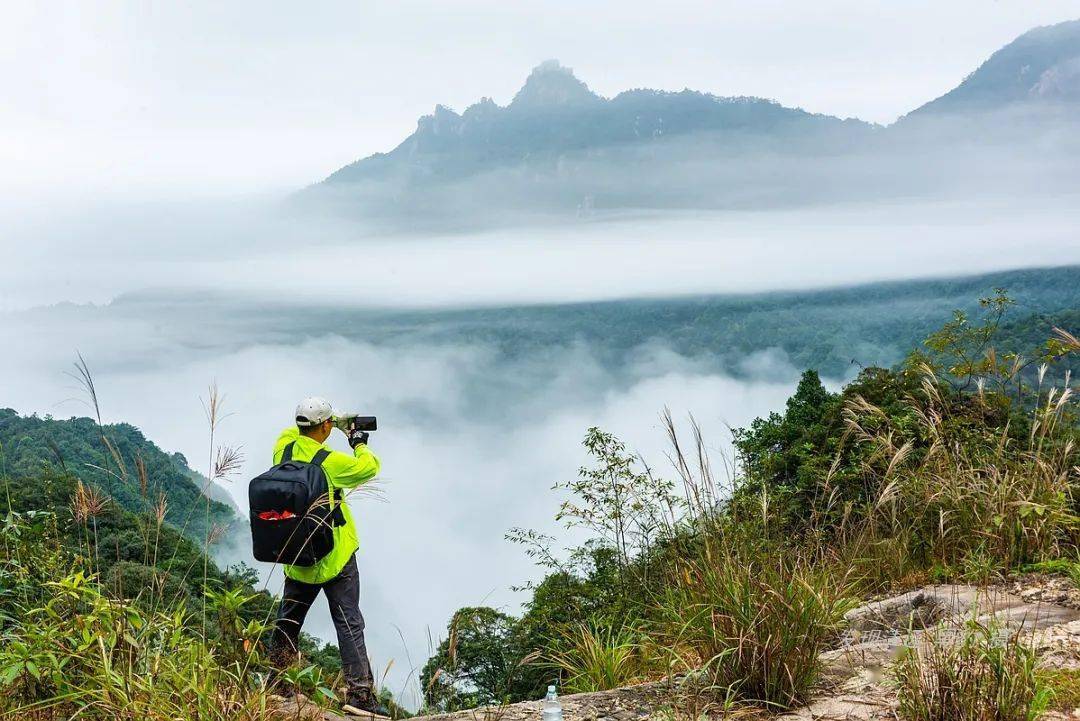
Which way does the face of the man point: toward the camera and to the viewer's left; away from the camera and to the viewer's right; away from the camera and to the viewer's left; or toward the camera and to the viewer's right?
away from the camera and to the viewer's right

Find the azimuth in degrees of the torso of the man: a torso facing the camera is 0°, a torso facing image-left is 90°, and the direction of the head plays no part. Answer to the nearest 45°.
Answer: approximately 225°

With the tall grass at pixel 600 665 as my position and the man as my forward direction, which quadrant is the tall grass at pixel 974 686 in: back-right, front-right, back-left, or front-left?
back-left

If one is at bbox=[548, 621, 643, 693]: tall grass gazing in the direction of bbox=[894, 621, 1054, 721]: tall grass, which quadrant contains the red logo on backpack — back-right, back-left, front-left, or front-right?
back-right

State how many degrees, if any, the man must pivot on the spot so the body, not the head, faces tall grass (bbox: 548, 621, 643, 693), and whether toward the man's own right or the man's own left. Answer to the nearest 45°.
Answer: approximately 90° to the man's own right

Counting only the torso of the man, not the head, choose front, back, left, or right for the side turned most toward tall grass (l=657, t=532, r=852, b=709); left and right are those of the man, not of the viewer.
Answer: right
